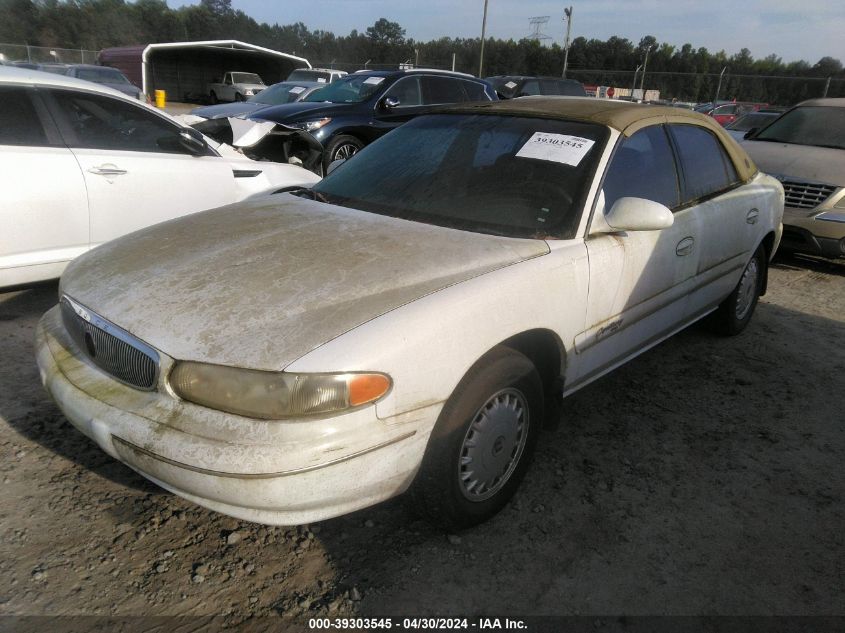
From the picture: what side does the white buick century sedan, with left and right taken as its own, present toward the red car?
back

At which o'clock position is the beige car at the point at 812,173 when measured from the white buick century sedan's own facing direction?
The beige car is roughly at 6 o'clock from the white buick century sedan.

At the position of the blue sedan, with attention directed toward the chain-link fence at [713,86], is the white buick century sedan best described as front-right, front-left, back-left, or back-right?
back-right

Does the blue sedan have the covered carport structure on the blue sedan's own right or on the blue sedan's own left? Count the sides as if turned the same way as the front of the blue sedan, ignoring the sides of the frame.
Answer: on the blue sedan's own right

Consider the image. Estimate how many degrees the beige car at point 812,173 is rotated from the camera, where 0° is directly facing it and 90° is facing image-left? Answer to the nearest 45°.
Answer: approximately 45°

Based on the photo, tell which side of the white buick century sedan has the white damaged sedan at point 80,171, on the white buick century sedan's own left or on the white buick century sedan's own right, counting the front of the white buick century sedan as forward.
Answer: on the white buick century sedan's own right

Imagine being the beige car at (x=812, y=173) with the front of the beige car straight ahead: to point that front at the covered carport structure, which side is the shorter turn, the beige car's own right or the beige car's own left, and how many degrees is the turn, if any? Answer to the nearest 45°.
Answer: approximately 90° to the beige car's own right

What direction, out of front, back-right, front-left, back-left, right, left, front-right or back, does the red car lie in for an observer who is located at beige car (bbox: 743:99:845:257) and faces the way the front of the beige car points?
back-right

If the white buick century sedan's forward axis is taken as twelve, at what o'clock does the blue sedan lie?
The blue sedan is roughly at 4 o'clock from the white buick century sedan.
